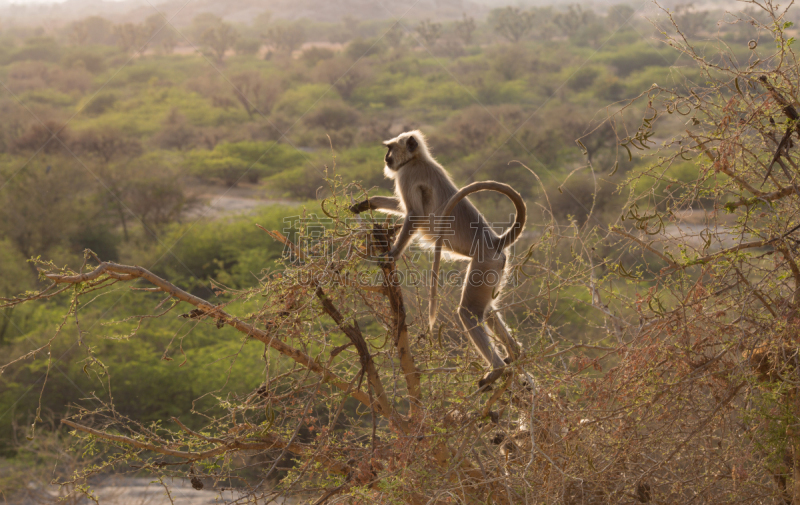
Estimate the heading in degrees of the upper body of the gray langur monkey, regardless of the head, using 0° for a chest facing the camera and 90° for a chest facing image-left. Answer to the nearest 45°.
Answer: approximately 90°
